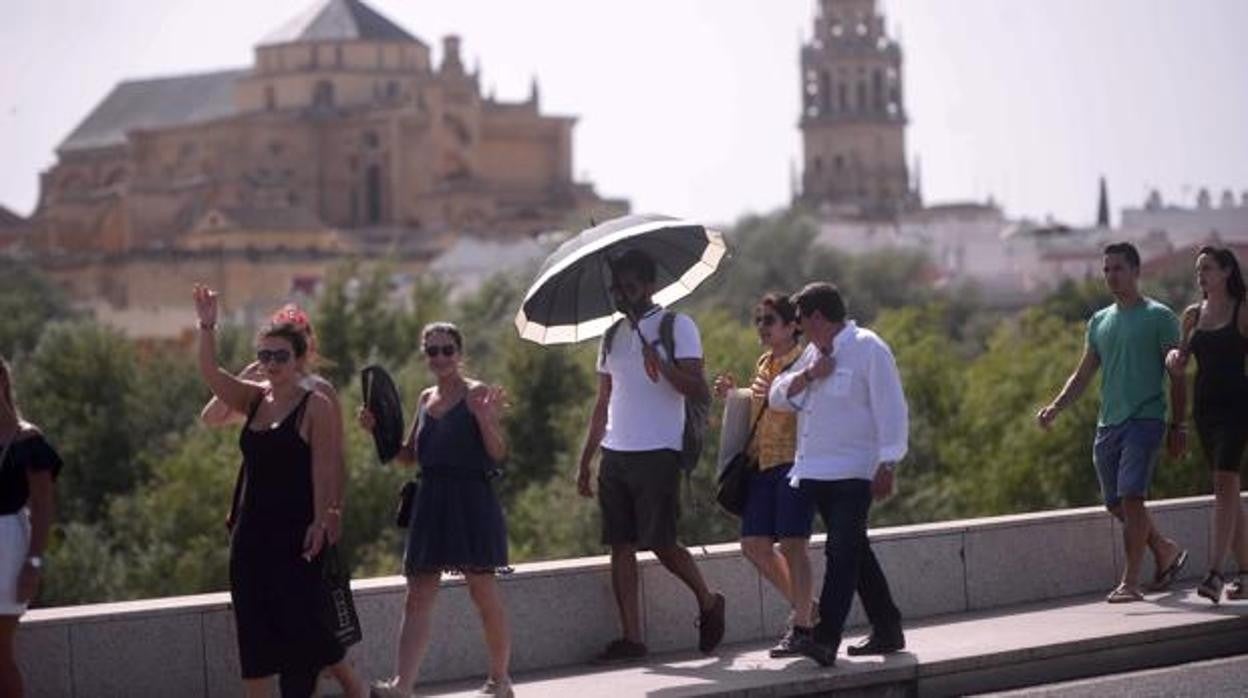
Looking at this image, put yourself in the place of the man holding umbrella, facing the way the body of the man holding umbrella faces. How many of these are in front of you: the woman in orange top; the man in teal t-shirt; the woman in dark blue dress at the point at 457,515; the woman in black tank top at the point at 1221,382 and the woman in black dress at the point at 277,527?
2

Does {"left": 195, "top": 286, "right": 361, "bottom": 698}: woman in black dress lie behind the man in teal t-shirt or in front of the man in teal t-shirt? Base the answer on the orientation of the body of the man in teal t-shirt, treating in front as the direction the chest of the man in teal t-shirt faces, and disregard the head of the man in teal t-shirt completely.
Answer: in front

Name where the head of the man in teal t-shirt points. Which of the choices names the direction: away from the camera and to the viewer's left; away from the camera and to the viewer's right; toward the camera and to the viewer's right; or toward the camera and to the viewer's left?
toward the camera and to the viewer's left

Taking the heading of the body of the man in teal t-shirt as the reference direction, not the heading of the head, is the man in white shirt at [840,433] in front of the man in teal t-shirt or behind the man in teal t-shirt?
in front

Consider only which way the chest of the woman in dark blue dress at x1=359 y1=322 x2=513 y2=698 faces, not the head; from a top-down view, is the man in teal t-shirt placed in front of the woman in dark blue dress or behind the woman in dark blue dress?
behind

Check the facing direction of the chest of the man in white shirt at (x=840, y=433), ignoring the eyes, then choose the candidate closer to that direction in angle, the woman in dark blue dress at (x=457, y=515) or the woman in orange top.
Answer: the woman in dark blue dress

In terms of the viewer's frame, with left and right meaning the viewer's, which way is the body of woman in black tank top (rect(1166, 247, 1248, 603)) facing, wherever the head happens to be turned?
facing the viewer and to the left of the viewer

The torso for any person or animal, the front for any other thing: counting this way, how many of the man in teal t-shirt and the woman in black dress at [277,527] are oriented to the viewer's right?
0

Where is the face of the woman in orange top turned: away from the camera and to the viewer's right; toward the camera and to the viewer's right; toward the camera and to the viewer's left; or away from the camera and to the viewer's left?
toward the camera and to the viewer's left

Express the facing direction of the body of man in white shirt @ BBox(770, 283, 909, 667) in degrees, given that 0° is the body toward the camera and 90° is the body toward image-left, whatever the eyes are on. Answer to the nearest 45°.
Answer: approximately 45°

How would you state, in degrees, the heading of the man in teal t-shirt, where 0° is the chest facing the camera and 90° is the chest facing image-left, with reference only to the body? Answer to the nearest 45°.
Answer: approximately 45°

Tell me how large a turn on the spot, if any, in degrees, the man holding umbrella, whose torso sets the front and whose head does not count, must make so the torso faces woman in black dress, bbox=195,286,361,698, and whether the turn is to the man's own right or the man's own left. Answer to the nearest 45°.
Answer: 0° — they already face them

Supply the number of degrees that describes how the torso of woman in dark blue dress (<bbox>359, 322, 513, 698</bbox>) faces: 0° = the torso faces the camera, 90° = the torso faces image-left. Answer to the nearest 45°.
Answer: approximately 45°
